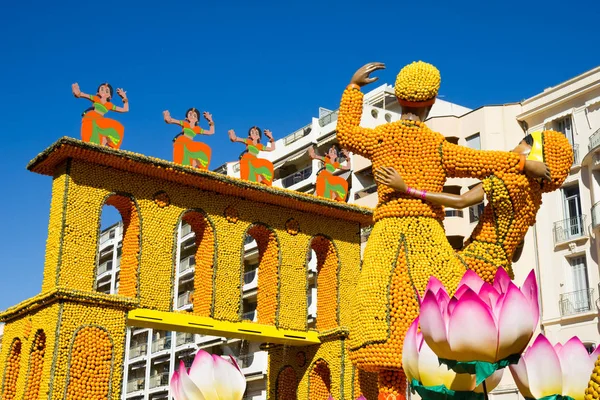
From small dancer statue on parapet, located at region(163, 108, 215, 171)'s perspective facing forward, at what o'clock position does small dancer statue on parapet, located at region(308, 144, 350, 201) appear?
small dancer statue on parapet, located at region(308, 144, 350, 201) is roughly at 8 o'clock from small dancer statue on parapet, located at region(163, 108, 215, 171).

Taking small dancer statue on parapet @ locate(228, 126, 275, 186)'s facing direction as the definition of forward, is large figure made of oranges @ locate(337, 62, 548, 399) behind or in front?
in front

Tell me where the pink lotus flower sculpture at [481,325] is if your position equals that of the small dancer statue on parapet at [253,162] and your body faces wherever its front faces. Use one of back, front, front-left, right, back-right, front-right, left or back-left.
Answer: front

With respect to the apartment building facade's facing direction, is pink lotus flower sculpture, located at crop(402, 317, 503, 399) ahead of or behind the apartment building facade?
ahead

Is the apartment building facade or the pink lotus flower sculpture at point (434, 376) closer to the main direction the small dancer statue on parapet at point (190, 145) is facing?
the pink lotus flower sculpture

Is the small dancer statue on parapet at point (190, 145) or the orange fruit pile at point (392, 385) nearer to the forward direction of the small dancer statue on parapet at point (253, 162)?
the orange fruit pile

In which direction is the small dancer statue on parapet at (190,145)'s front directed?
toward the camera

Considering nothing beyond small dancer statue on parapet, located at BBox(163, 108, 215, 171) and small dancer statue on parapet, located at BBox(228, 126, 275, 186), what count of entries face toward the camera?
2

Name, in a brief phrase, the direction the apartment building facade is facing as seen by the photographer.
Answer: facing the viewer and to the left of the viewer

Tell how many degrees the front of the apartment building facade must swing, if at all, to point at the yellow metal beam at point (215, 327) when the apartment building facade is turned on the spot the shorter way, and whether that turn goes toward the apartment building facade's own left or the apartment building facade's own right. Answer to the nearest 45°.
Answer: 0° — it already faces it

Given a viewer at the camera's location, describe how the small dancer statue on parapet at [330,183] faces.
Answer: facing the viewer
